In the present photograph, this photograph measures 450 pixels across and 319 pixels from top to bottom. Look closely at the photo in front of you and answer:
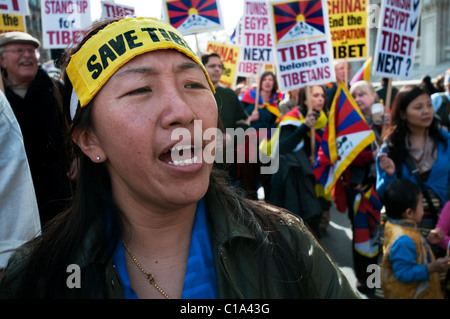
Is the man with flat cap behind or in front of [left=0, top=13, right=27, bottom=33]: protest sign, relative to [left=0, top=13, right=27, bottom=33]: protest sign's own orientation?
in front

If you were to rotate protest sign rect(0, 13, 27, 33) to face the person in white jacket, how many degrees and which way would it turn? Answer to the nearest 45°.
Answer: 0° — it already faces them

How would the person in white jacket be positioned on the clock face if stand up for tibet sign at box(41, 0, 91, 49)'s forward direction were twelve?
The person in white jacket is roughly at 12 o'clock from the stand up for tibet sign.

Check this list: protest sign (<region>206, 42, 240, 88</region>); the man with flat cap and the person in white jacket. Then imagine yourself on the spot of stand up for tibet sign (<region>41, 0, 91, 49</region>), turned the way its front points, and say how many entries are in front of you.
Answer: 2

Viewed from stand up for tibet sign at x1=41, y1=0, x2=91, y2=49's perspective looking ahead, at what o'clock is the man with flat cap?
The man with flat cap is roughly at 12 o'clock from the stand up for tibet sign.

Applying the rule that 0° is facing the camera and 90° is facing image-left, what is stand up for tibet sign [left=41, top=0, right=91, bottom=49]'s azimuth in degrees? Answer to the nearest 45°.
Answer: approximately 0°

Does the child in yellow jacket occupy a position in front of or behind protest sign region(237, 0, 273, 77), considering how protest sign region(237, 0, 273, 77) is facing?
in front
